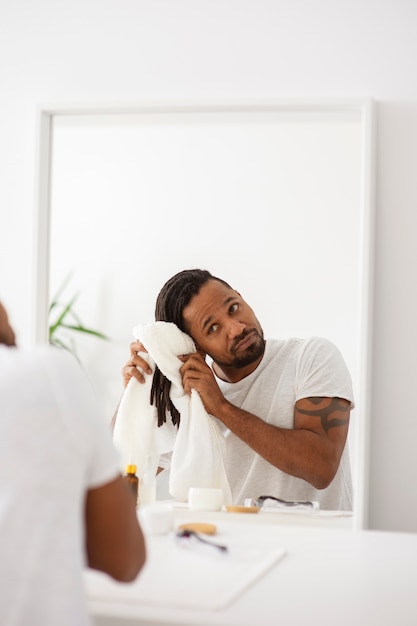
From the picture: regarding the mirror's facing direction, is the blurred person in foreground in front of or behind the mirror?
in front

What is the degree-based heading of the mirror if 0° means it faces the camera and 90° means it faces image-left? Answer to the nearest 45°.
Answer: approximately 0°
